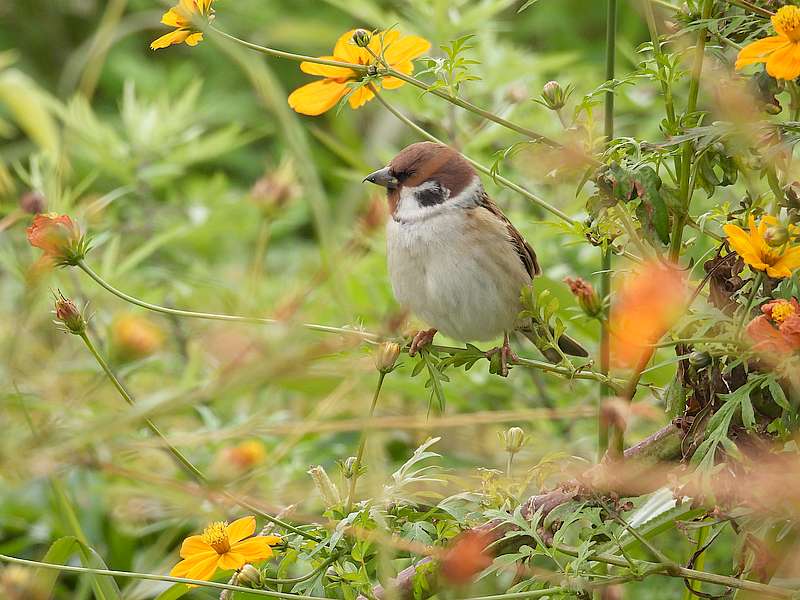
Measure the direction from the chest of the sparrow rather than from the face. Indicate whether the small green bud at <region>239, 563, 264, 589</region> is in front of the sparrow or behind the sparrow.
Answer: in front

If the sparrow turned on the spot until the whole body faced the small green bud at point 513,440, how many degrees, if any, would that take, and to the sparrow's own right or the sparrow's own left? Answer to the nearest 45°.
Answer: approximately 45° to the sparrow's own left

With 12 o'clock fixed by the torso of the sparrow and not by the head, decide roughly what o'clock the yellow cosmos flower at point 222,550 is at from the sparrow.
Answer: The yellow cosmos flower is roughly at 1 o'clock from the sparrow.

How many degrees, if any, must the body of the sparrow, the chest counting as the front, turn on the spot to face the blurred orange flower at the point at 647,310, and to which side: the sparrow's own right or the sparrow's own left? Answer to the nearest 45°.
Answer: approximately 45° to the sparrow's own left

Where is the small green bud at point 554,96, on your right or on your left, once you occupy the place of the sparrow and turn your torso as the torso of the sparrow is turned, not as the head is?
on your left

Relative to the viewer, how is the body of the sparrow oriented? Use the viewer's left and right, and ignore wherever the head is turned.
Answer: facing the viewer and to the left of the viewer

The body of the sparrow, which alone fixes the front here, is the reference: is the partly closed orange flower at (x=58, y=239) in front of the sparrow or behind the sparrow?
in front

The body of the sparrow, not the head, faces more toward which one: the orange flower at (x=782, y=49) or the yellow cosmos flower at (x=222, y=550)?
the yellow cosmos flower

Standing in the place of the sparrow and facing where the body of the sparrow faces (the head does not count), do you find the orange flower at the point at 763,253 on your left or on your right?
on your left
